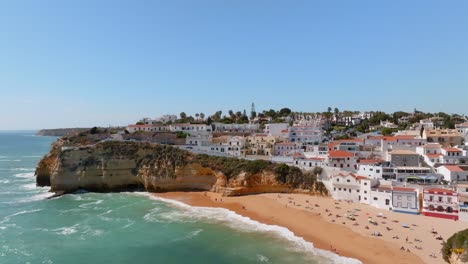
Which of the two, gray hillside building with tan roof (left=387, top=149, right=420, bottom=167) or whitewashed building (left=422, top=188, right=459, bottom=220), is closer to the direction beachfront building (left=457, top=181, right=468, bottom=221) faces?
the whitewashed building

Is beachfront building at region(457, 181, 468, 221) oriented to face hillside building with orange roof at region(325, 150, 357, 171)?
no

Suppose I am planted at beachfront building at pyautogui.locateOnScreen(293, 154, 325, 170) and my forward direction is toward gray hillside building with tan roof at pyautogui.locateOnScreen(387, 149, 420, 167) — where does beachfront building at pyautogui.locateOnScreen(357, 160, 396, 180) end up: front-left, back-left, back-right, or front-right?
front-right

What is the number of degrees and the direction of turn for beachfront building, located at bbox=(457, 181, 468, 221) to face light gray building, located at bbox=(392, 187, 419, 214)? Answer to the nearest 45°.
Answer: approximately 45° to its right

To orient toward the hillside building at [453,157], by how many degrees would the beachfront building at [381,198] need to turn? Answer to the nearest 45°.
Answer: approximately 180°

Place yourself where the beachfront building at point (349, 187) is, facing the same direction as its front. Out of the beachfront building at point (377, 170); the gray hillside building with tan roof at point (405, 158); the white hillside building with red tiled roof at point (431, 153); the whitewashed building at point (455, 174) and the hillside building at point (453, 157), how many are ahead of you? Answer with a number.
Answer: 0

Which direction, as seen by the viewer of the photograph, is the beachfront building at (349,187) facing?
facing the viewer and to the left of the viewer

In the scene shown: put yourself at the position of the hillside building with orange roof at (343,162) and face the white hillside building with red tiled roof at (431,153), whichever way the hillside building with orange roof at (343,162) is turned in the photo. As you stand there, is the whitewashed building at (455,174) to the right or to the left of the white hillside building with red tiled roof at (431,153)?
right

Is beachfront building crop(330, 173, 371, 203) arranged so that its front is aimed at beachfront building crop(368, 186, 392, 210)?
no

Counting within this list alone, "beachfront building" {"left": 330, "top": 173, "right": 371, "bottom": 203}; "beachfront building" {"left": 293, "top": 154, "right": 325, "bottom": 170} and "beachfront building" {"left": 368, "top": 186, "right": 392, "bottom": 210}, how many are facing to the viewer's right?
0

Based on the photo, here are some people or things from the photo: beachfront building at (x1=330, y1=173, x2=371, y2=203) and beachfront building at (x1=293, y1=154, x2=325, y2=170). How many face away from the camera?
0

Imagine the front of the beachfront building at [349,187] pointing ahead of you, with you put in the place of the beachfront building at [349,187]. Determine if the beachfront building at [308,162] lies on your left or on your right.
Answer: on your right

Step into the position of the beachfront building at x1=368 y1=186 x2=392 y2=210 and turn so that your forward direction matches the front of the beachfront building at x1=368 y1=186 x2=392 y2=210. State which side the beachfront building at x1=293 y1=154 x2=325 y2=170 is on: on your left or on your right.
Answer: on your right

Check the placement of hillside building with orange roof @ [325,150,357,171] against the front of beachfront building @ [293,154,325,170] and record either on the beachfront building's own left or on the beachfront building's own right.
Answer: on the beachfront building's own left

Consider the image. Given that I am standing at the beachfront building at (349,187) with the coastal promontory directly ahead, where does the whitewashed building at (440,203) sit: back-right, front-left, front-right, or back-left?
back-left

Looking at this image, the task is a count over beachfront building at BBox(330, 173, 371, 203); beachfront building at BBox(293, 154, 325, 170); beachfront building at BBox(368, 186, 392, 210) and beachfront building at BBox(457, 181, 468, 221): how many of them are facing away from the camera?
0

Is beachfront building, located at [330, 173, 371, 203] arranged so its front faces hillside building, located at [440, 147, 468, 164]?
no

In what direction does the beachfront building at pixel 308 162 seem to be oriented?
toward the camera

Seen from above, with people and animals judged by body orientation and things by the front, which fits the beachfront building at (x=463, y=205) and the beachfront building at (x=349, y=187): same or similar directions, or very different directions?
same or similar directions

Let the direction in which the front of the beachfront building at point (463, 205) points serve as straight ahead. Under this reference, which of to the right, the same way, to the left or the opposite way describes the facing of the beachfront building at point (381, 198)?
the same way

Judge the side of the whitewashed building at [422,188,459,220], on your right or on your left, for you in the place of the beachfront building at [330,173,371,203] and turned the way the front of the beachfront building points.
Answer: on your left

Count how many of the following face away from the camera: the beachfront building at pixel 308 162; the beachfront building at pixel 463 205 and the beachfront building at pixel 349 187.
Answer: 0

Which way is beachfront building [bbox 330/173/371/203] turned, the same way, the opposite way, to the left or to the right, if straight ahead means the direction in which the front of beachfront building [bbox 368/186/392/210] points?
the same way
